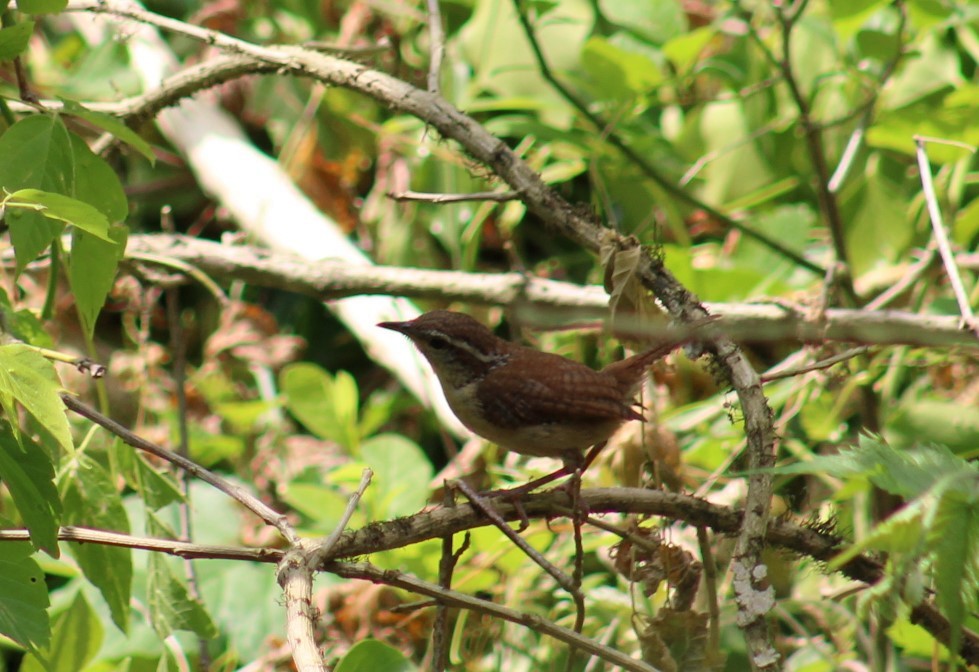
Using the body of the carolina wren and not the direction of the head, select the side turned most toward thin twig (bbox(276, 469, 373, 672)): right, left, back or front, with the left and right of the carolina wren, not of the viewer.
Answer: front

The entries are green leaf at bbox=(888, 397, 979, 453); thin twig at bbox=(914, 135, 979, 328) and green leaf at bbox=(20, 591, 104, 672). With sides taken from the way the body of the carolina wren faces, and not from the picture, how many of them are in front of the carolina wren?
1

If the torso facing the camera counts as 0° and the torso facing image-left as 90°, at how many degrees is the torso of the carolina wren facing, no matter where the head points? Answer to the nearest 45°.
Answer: approximately 90°

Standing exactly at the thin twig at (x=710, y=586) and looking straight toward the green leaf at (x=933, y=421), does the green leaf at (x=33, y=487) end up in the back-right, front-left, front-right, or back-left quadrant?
back-left

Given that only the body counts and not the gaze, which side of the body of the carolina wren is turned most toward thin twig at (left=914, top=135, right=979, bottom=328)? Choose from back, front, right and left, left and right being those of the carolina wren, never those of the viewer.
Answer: back

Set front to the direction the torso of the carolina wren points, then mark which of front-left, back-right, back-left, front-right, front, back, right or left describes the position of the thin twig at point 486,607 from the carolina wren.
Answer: left

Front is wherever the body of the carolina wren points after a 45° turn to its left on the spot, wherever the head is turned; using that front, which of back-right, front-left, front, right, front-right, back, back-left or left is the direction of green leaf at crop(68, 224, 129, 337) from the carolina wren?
front
